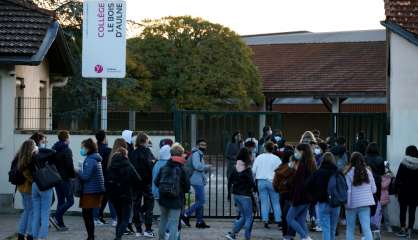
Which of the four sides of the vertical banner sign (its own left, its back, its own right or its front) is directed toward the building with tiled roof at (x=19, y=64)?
right

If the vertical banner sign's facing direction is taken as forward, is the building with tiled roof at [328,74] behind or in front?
behind

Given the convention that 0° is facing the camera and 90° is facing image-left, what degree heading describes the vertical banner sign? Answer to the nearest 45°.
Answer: approximately 0°

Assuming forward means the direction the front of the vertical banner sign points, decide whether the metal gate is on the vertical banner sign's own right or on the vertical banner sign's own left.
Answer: on the vertical banner sign's own left

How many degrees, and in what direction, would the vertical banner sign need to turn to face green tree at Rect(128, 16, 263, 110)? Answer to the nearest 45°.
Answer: approximately 180°
